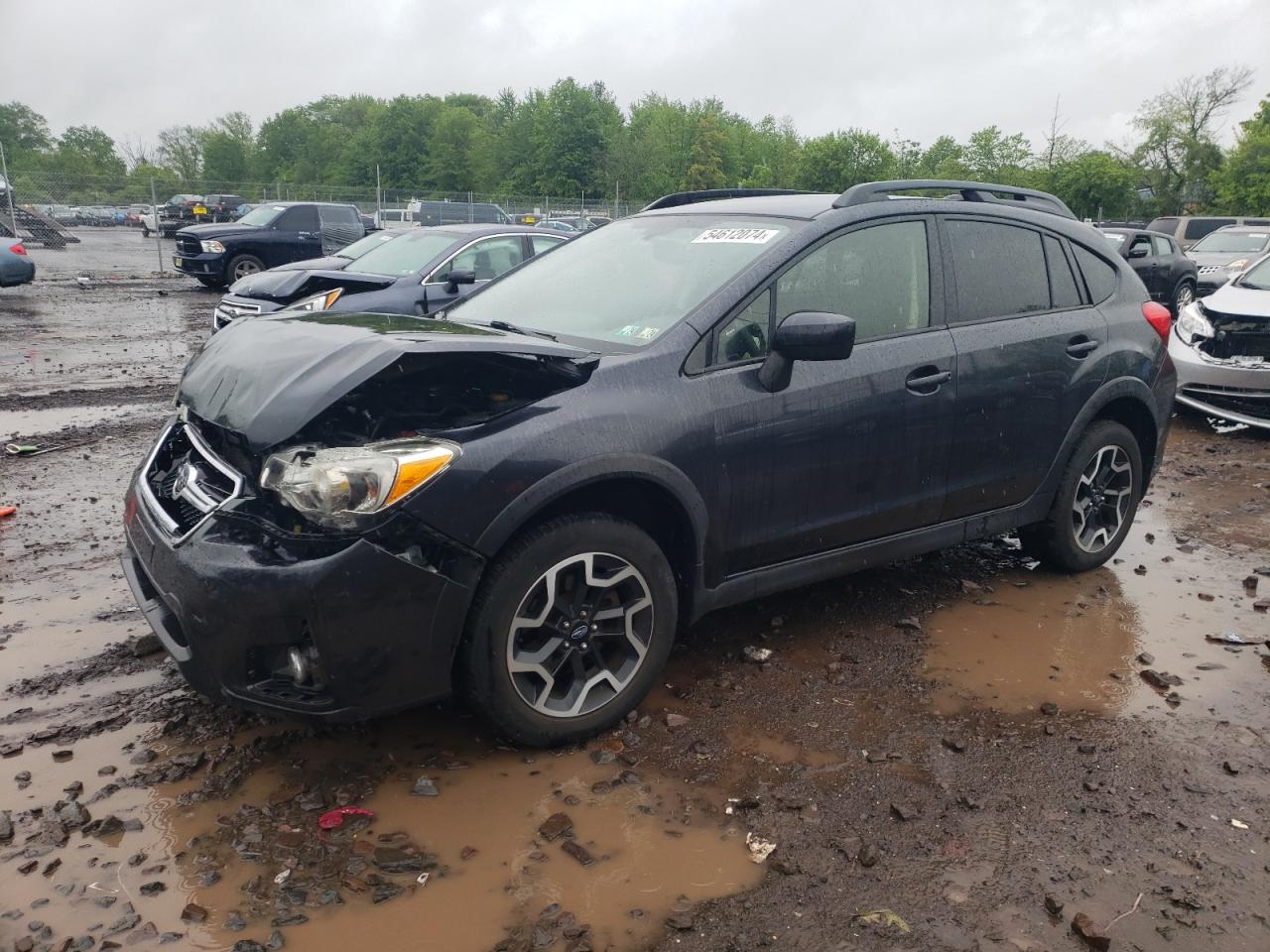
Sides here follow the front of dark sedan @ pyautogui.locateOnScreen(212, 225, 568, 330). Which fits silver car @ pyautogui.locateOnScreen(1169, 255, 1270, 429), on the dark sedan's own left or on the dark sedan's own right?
on the dark sedan's own left

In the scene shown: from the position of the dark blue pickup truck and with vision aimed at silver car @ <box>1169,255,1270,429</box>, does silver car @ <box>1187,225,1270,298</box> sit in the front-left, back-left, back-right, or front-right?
front-left

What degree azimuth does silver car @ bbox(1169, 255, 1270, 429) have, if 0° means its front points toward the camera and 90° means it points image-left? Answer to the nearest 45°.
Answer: approximately 45°

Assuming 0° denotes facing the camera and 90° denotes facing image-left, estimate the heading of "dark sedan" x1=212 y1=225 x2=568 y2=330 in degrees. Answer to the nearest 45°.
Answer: approximately 45°

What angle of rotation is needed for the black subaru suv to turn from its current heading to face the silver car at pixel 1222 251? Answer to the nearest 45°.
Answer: approximately 180°

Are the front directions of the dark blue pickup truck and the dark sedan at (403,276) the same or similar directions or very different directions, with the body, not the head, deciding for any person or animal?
same or similar directions

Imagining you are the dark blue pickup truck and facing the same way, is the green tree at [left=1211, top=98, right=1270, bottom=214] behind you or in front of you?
behind

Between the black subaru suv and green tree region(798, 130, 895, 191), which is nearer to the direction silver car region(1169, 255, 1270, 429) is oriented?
the black subaru suv

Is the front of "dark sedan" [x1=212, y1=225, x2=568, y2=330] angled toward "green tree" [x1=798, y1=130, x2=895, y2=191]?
no

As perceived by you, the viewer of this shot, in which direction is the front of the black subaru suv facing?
facing the viewer and to the left of the viewer

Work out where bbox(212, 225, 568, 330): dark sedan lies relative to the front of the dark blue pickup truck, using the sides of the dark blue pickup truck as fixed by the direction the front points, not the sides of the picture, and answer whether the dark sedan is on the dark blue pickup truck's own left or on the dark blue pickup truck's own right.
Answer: on the dark blue pickup truck's own left

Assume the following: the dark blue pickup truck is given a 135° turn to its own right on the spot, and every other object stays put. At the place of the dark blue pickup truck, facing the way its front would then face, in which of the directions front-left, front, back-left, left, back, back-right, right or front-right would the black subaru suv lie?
back

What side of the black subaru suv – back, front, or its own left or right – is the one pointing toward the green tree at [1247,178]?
back

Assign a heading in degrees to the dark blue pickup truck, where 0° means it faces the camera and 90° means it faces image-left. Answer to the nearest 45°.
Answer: approximately 45°

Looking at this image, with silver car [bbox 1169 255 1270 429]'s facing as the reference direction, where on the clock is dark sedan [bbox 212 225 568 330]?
The dark sedan is roughly at 1 o'clock from the silver car.

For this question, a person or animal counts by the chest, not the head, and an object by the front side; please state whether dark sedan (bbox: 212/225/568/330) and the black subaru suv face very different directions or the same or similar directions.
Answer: same or similar directions

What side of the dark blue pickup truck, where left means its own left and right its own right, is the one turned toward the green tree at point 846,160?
back
